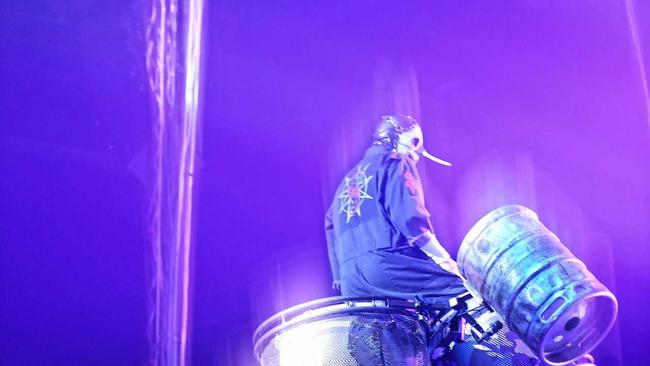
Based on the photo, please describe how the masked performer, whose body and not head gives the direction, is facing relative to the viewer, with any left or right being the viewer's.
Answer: facing away from the viewer and to the right of the viewer

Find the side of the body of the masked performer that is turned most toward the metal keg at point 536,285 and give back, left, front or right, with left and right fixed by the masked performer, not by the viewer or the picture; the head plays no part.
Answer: right

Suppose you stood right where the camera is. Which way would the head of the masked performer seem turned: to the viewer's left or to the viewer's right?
to the viewer's right
